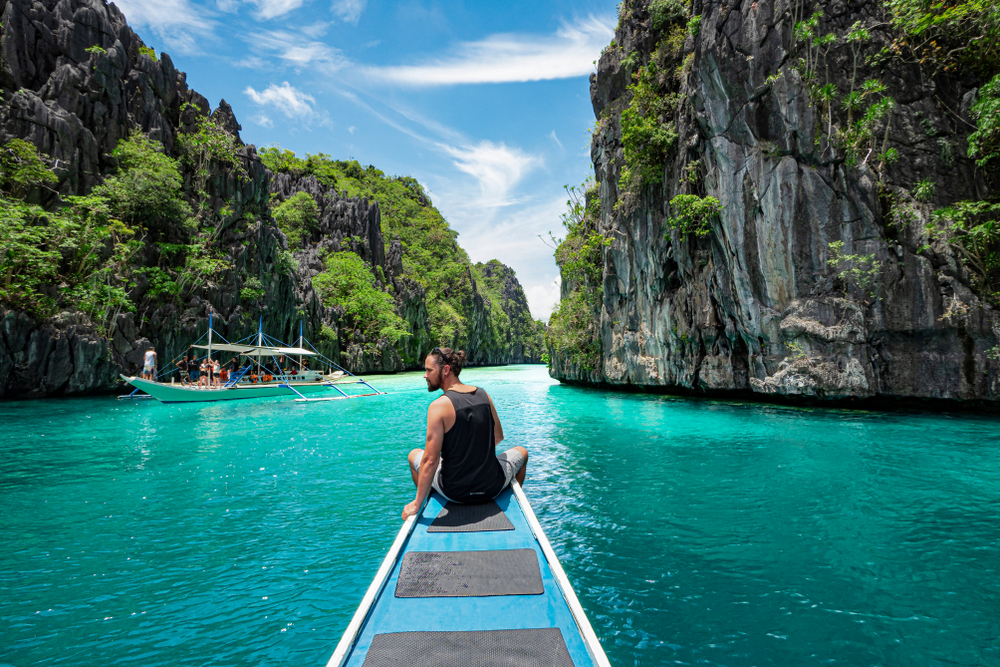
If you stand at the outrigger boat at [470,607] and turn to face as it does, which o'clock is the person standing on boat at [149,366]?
The person standing on boat is roughly at 11 o'clock from the outrigger boat.

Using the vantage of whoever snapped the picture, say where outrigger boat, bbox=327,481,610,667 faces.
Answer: facing away from the viewer

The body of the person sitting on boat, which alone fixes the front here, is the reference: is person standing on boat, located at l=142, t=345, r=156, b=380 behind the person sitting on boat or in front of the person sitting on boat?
in front

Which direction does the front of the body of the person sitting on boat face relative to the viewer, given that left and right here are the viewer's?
facing away from the viewer

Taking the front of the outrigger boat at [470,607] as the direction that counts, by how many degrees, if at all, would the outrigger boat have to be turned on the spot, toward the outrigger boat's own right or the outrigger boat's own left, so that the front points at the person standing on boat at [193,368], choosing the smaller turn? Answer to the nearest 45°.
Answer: approximately 45° to the outrigger boat's own left

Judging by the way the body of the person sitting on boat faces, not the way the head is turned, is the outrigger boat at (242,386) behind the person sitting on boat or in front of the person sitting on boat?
in front

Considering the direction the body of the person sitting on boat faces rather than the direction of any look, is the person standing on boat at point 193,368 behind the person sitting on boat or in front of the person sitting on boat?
in front
